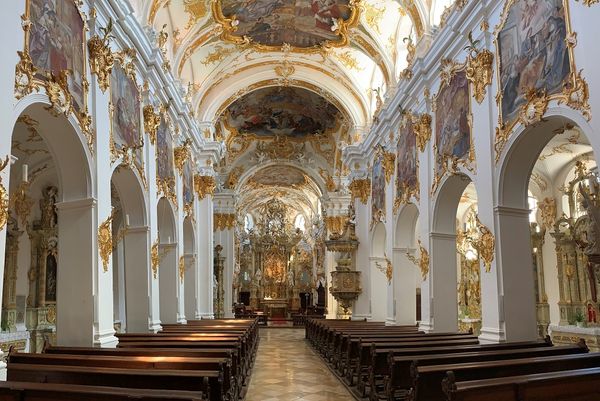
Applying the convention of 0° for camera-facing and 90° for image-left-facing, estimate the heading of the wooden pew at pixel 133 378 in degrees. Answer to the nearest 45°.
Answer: approximately 180°

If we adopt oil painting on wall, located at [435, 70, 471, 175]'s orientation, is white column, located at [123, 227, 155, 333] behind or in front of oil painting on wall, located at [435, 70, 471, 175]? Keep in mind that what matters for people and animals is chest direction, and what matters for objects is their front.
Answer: in front

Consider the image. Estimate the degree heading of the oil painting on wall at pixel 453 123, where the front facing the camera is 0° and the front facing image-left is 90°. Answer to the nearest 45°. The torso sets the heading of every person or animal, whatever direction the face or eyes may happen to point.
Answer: approximately 45°

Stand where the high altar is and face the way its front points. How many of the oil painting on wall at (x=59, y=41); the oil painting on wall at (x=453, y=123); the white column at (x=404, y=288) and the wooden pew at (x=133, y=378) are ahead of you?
4

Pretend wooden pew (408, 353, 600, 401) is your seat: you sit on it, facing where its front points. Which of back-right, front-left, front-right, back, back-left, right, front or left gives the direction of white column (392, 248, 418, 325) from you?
front-right

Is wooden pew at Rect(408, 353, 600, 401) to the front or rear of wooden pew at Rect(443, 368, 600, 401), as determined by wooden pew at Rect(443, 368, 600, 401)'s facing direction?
to the front

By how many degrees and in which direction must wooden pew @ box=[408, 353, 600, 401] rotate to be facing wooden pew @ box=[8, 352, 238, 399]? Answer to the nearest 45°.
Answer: approximately 45° to its left

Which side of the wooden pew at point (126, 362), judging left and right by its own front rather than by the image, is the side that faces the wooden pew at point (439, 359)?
right

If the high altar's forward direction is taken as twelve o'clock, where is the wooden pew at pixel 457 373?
The wooden pew is roughly at 12 o'clock from the high altar.

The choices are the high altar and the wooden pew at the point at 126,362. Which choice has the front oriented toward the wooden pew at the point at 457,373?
the high altar

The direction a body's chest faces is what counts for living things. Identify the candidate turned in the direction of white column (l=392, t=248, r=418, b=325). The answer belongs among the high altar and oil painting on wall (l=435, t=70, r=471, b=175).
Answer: the high altar

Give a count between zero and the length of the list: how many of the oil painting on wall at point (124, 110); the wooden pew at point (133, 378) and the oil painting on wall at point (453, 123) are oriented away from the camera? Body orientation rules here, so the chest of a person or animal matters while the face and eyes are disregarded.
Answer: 1

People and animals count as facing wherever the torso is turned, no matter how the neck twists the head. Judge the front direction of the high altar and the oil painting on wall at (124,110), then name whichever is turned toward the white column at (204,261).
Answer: the high altar

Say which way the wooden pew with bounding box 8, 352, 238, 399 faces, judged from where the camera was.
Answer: facing away from the viewer

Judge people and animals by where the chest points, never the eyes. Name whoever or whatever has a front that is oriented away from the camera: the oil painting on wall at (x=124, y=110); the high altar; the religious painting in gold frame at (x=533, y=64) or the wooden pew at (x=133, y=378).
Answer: the wooden pew

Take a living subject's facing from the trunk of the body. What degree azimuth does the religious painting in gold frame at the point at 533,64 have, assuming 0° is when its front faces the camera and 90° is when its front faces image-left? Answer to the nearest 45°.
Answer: approximately 45°

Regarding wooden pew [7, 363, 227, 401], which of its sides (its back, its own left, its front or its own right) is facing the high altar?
front
